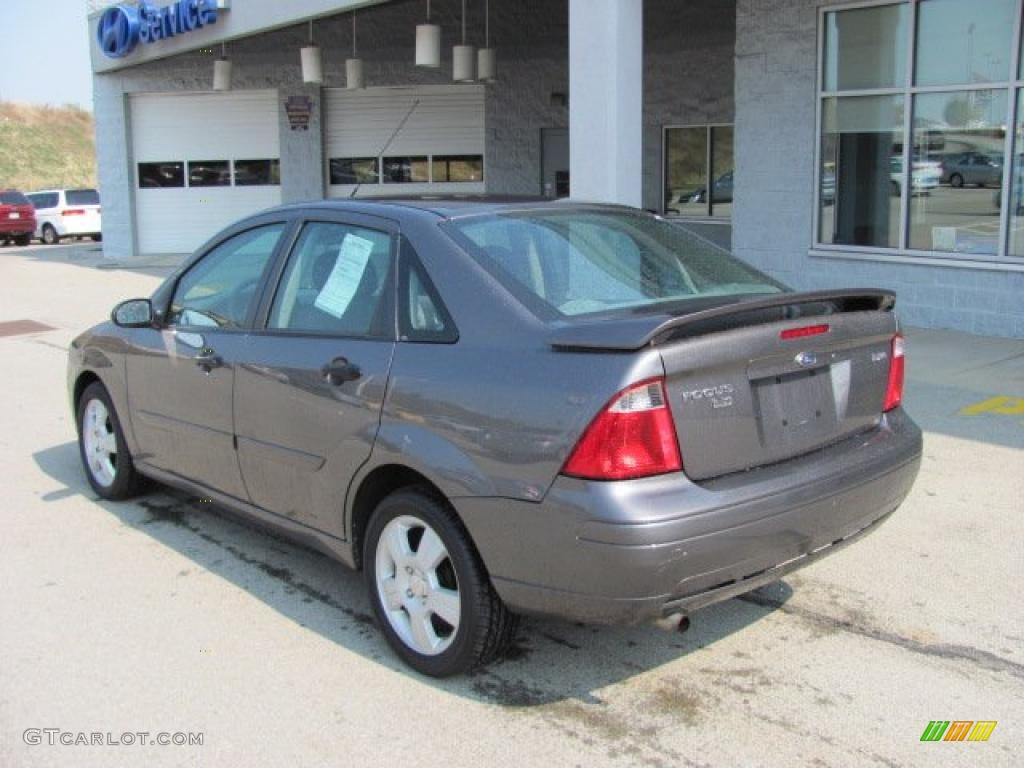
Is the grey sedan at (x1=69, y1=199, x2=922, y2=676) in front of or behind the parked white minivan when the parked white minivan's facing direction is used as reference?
behind

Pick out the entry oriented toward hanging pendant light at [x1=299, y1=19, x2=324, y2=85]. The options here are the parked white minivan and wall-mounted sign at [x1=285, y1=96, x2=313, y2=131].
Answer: the wall-mounted sign

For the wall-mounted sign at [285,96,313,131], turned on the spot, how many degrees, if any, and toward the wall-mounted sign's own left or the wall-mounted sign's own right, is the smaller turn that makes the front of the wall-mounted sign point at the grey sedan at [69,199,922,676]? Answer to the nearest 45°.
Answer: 0° — it already faces it

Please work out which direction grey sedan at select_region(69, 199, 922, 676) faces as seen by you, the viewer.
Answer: facing away from the viewer and to the left of the viewer

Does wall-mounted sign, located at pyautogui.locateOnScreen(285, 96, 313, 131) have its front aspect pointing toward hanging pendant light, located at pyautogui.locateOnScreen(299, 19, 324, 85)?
yes
